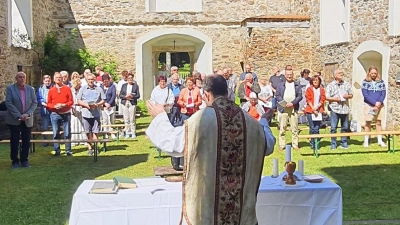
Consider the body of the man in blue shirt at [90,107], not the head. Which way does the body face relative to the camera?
toward the camera

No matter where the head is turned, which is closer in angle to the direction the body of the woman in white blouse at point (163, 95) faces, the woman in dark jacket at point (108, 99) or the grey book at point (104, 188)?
the grey book

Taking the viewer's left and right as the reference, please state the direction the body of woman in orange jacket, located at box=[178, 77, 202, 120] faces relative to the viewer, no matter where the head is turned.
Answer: facing the viewer

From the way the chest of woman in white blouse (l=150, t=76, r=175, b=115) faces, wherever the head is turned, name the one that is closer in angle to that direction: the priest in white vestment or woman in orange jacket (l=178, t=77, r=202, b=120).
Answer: the priest in white vestment

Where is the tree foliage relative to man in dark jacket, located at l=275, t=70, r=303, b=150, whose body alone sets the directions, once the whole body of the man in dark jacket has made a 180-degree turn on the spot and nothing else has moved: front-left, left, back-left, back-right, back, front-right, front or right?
front-left

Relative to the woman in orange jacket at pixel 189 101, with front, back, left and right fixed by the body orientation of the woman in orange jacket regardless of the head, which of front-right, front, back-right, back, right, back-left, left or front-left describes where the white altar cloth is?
front

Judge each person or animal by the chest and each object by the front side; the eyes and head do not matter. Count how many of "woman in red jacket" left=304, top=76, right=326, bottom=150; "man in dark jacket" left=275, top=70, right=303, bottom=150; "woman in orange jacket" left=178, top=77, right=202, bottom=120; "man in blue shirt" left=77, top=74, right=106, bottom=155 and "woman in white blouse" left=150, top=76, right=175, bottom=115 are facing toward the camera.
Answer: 5

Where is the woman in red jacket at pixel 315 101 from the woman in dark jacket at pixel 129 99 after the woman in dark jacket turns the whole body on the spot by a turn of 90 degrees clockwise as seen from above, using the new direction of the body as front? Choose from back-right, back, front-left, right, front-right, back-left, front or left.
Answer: back-left

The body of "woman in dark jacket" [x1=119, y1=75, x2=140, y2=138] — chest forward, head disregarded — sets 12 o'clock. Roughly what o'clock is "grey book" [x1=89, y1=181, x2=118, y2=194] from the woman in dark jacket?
The grey book is roughly at 12 o'clock from the woman in dark jacket.

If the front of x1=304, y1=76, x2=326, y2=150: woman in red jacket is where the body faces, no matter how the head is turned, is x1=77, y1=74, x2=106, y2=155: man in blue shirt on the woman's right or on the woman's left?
on the woman's right

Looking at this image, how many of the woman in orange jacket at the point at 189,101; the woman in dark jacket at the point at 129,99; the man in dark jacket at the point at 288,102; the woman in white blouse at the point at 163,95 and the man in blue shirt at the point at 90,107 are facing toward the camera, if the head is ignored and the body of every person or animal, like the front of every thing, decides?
5

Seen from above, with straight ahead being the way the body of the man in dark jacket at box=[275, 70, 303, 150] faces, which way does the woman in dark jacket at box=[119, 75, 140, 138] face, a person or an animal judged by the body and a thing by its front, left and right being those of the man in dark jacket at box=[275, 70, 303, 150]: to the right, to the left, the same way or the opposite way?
the same way

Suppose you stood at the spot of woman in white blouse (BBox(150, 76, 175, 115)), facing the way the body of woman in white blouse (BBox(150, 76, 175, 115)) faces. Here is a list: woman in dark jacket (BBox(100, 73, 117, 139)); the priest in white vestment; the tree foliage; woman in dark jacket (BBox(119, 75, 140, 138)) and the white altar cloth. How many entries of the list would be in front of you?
2

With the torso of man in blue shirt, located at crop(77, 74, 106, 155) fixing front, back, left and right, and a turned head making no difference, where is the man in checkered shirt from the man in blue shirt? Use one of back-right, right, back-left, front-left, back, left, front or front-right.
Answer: left

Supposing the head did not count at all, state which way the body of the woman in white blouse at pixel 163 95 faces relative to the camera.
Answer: toward the camera

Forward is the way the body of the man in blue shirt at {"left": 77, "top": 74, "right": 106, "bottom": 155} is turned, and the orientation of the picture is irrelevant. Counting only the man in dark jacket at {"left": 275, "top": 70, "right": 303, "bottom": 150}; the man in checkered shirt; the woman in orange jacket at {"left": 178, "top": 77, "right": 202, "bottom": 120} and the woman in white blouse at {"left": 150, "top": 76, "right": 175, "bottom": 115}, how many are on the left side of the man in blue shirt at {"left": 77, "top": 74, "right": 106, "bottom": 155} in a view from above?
4
